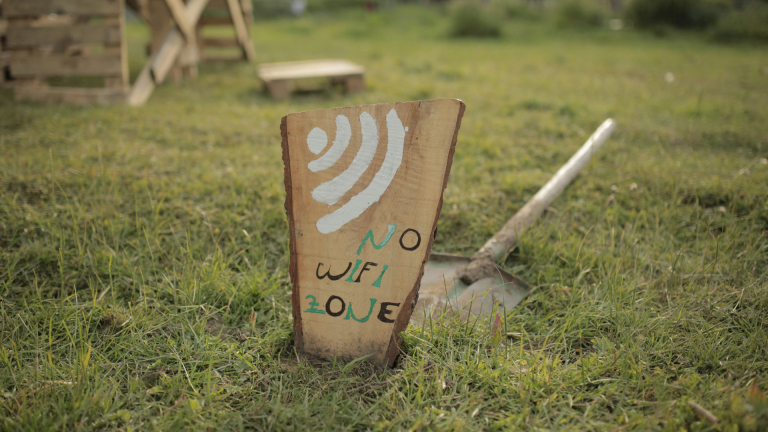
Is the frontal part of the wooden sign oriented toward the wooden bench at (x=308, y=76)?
no

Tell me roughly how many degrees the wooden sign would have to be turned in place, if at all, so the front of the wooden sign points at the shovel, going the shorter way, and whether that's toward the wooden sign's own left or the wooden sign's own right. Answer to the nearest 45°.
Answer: approximately 135° to the wooden sign's own left

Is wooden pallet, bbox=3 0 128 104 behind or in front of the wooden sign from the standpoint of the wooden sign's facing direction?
behind

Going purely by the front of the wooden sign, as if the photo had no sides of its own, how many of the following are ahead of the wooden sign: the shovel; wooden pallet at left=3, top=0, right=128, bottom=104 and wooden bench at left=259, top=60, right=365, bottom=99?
0

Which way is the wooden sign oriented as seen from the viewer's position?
toward the camera
